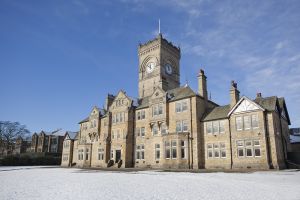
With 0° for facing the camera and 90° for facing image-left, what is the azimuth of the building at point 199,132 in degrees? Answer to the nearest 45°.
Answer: approximately 45°
